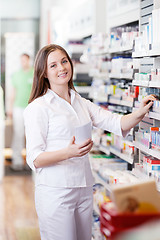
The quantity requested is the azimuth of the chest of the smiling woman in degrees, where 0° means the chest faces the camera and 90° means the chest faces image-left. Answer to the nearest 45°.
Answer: approximately 315°

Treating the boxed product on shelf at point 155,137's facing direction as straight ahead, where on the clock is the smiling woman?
The smiling woman is roughly at 1 o'clock from the boxed product on shelf.

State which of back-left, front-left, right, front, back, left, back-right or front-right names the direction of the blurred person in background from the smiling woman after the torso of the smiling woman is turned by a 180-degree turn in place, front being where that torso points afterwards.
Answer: front-right

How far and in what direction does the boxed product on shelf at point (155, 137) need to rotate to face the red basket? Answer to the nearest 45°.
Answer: approximately 45° to its left

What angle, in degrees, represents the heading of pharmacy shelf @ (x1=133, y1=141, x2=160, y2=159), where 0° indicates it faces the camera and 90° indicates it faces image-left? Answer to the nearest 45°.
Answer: approximately 45°

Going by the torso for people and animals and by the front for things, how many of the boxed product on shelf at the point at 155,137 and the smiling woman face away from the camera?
0

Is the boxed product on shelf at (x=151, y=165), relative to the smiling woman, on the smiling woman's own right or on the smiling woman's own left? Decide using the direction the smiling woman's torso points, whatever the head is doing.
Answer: on the smiling woman's own left

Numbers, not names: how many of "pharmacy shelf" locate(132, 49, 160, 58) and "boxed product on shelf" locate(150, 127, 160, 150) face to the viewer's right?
0

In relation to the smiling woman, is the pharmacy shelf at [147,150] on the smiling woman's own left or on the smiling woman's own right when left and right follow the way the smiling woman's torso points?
on the smiling woman's own left

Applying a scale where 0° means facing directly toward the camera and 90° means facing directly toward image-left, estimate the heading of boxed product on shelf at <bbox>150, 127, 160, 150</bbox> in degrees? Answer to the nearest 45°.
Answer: approximately 45°

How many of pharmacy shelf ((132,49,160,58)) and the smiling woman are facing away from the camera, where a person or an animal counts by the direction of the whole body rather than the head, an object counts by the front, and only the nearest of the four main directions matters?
0
